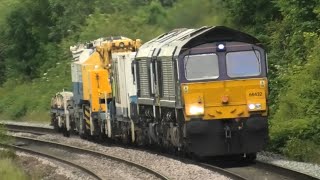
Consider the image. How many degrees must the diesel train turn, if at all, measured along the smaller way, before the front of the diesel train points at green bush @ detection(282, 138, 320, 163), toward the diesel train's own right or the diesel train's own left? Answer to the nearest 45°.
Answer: approximately 45° to the diesel train's own left

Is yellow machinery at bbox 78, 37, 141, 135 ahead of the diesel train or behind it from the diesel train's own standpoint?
behind

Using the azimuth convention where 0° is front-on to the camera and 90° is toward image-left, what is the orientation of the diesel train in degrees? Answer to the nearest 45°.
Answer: approximately 315°

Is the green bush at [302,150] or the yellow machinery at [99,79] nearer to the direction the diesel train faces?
the green bush
